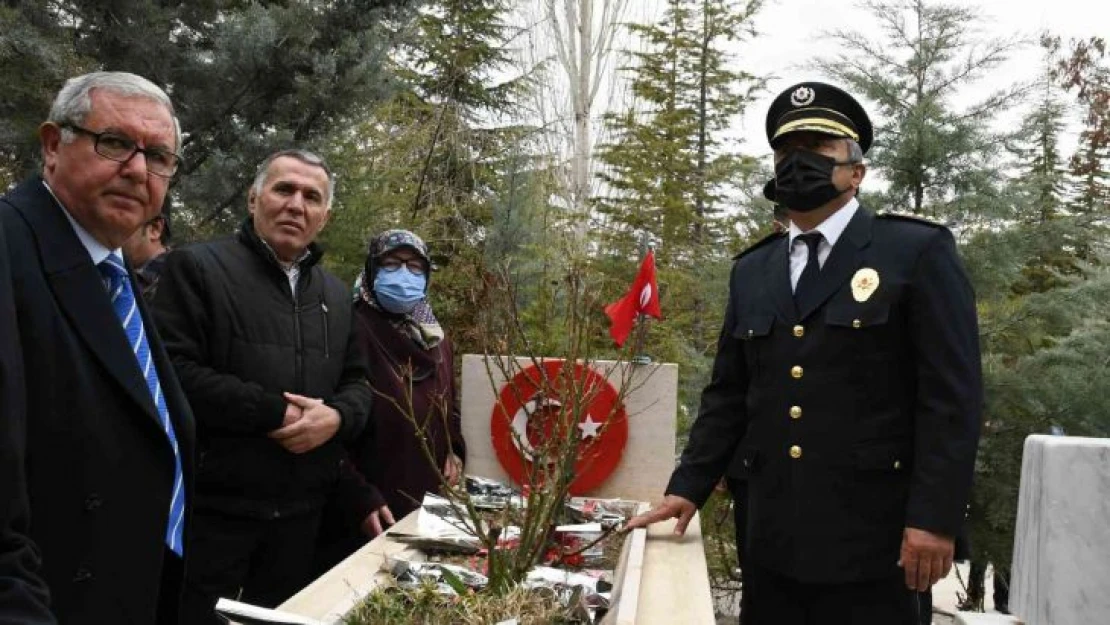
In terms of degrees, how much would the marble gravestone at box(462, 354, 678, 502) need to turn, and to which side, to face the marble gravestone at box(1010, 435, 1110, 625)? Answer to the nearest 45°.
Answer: approximately 45° to its left

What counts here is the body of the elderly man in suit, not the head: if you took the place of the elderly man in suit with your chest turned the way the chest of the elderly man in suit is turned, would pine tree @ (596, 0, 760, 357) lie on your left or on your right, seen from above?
on your left

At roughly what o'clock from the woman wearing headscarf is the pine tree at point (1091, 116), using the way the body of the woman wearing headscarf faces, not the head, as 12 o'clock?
The pine tree is roughly at 9 o'clock from the woman wearing headscarf.

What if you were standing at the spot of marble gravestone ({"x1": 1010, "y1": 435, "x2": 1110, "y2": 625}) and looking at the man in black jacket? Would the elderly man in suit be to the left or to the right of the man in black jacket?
left

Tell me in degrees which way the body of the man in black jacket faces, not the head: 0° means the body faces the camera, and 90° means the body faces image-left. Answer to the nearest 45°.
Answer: approximately 315°

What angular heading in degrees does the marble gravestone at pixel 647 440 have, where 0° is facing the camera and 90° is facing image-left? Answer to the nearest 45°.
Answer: approximately 0°

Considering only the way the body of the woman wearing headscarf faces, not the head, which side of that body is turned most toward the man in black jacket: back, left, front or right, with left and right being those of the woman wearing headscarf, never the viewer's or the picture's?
right

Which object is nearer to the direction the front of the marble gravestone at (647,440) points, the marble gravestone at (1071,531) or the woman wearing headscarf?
the marble gravestone

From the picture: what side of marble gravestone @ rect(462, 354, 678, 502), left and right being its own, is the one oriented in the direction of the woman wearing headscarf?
right

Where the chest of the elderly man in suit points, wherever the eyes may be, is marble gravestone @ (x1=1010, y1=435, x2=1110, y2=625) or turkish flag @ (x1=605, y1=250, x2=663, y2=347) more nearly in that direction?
the marble gravestone
